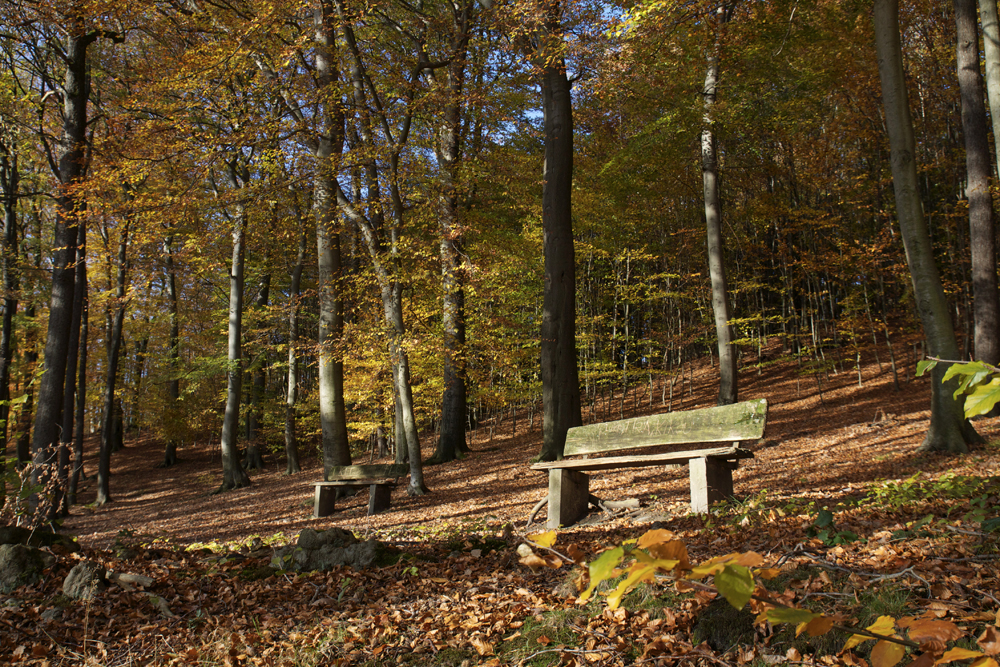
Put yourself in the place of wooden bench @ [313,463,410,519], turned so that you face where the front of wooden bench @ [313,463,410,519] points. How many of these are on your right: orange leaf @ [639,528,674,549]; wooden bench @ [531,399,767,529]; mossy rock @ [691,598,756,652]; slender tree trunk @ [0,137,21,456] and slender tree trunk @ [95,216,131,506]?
2

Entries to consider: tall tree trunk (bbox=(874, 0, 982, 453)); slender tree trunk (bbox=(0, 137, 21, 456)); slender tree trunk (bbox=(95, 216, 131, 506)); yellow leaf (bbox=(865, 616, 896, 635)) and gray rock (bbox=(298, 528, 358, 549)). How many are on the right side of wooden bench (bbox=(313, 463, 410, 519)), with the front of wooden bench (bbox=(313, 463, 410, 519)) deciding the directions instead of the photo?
2

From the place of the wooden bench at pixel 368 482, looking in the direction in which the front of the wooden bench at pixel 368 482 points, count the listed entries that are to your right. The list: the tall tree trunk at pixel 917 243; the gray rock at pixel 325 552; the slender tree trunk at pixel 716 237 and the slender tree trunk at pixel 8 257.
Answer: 1

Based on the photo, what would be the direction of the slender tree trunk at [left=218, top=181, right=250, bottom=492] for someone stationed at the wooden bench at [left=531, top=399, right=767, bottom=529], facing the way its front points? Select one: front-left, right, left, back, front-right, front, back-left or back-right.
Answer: right

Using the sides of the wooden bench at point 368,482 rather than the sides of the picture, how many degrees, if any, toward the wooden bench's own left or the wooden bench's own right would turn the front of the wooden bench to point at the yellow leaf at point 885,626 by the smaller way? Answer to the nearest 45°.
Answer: approximately 45° to the wooden bench's own left

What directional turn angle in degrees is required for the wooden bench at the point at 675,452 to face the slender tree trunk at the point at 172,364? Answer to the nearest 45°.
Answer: approximately 90° to its right

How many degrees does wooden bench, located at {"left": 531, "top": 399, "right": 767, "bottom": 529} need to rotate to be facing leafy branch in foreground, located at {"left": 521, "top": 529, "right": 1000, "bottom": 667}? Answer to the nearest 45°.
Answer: approximately 45° to its left

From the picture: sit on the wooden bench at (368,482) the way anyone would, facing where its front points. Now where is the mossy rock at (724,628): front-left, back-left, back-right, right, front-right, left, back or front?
front-left

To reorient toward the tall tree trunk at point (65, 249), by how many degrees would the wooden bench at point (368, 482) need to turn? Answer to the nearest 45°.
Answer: approximately 45° to its right

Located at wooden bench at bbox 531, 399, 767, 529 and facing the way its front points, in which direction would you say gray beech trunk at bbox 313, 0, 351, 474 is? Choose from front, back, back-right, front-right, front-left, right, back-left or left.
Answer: right

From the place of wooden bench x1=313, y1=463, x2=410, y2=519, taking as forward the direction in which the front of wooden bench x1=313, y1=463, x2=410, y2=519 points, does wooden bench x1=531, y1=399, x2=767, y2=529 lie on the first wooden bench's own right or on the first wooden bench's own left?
on the first wooden bench's own left

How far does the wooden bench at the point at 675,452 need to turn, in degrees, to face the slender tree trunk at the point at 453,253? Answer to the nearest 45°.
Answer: approximately 90° to its right

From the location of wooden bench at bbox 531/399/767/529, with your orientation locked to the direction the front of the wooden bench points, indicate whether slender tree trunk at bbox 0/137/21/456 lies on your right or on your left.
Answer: on your right

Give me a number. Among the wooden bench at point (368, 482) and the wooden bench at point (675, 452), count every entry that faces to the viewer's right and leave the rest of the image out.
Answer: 0
